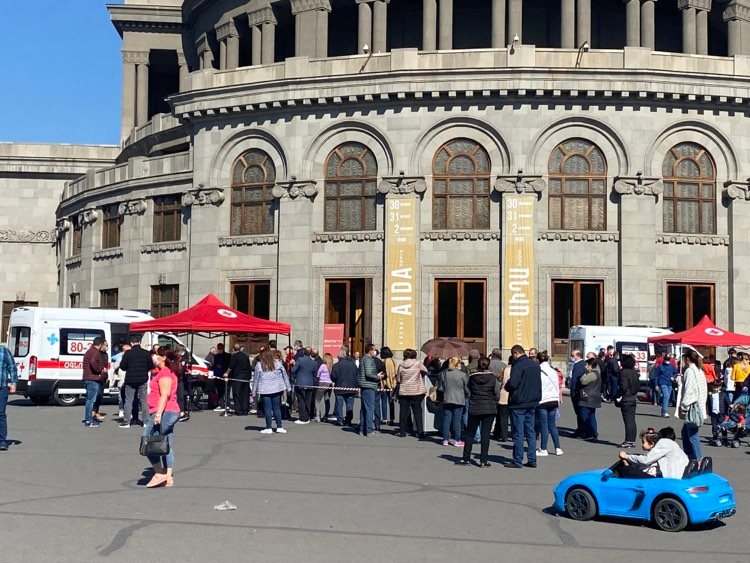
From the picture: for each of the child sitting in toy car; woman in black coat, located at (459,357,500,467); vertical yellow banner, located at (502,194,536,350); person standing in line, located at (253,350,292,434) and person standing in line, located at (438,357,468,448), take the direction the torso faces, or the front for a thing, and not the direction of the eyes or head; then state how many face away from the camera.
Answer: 3

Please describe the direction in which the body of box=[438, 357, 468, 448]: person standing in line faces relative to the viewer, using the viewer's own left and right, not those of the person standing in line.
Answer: facing away from the viewer

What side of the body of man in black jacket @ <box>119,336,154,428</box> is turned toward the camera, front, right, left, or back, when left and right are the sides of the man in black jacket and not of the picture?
back

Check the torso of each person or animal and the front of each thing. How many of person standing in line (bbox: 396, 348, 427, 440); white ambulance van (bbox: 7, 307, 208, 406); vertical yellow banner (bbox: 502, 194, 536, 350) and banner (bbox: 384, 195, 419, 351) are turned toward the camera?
2

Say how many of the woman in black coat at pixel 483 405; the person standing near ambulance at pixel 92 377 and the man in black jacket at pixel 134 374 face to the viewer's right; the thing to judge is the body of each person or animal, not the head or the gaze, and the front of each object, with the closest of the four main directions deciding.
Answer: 1

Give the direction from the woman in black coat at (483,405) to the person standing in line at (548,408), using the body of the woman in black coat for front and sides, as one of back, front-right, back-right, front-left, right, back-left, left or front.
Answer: front-right

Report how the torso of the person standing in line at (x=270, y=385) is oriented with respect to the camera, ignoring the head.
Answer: away from the camera

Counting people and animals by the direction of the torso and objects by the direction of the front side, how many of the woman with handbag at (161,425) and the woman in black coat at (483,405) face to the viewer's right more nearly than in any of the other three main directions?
0

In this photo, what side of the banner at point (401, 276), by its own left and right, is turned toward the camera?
front

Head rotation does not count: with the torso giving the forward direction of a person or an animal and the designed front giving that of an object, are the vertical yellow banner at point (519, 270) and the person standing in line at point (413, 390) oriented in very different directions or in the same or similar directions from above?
very different directions

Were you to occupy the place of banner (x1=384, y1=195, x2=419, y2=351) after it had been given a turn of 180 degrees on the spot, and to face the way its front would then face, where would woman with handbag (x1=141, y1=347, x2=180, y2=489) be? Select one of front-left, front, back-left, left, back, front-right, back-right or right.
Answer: back

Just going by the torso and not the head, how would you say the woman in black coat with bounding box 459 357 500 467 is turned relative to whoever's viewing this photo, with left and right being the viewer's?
facing away from the viewer

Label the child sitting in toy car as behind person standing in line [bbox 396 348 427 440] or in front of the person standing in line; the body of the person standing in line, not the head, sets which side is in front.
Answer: behind
